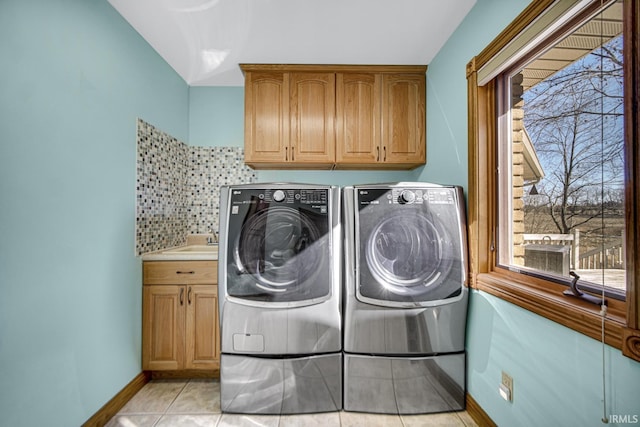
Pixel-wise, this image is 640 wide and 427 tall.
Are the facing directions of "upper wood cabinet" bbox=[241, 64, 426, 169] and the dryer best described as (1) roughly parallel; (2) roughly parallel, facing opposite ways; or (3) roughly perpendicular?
roughly parallel

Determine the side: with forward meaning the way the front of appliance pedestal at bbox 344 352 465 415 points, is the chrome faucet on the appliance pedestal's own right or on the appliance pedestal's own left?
on the appliance pedestal's own right

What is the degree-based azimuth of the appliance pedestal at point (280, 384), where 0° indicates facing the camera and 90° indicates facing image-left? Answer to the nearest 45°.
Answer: approximately 0°

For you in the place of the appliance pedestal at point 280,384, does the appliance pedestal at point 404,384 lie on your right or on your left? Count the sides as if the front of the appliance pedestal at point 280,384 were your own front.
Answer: on your left

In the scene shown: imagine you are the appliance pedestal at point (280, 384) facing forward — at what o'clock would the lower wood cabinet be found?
The lower wood cabinet is roughly at 4 o'clock from the appliance pedestal.

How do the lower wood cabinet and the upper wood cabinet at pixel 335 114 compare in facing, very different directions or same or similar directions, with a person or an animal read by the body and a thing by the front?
same or similar directions

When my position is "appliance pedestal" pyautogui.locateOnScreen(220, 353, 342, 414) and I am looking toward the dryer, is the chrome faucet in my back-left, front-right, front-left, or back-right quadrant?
back-left

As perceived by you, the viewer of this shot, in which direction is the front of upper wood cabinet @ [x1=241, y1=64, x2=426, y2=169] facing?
facing the viewer

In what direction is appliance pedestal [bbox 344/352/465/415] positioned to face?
toward the camera

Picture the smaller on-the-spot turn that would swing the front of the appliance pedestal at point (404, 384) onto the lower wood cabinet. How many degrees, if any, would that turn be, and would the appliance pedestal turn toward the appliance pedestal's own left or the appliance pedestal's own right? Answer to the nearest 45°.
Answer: approximately 90° to the appliance pedestal's own right
